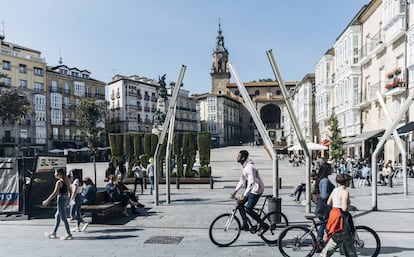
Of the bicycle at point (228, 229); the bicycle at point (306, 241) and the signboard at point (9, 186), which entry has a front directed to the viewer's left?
the bicycle at point (228, 229)

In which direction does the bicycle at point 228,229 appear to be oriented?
to the viewer's left

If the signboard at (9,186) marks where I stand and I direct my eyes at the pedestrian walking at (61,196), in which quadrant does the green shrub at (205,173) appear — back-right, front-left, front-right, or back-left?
back-left
